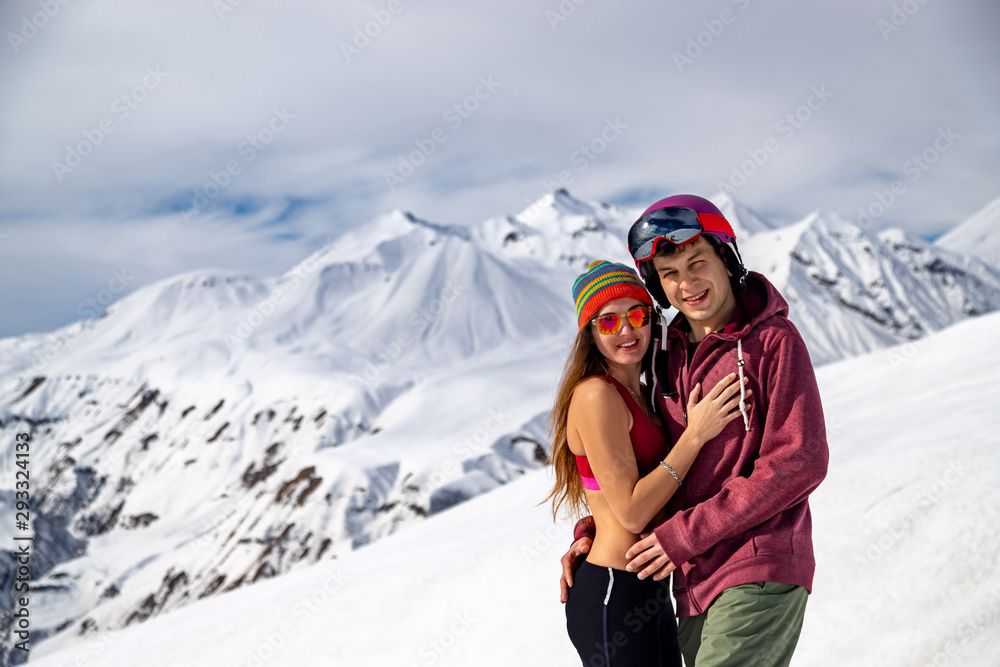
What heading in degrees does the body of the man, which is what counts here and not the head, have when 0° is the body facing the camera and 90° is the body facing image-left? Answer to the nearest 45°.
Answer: approximately 45°
